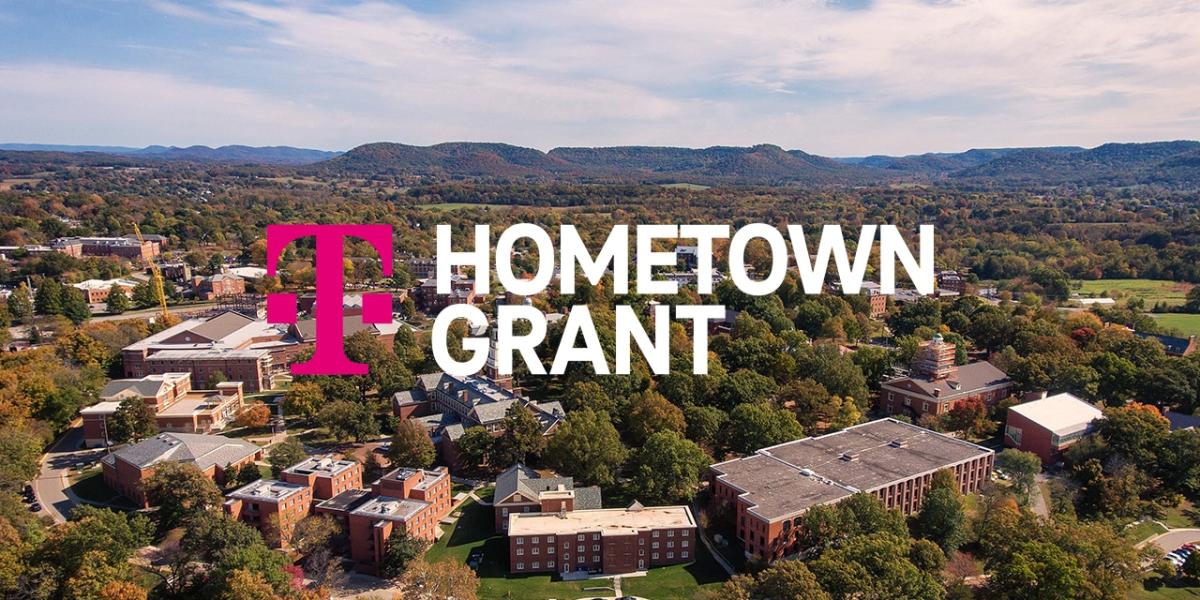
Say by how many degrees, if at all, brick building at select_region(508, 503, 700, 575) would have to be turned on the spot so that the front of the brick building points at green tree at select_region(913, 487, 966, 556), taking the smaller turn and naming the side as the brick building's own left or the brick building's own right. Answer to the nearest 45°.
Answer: approximately 90° to the brick building's own left

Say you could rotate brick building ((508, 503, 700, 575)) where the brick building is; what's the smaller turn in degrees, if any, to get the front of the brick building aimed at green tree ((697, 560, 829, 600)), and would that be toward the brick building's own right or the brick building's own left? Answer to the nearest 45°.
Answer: approximately 45° to the brick building's own left

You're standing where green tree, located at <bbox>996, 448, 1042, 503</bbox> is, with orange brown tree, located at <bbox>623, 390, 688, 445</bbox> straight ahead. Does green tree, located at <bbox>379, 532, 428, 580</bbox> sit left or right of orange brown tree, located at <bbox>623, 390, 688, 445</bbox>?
left

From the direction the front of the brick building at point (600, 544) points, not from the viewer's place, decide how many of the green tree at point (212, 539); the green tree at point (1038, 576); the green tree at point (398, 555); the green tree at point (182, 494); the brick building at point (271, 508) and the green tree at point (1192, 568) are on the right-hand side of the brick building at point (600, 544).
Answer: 4

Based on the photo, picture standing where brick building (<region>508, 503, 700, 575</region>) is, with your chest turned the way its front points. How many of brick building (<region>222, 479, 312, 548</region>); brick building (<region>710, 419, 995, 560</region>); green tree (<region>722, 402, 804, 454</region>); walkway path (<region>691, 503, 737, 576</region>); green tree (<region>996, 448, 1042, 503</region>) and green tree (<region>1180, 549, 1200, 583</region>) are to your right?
1

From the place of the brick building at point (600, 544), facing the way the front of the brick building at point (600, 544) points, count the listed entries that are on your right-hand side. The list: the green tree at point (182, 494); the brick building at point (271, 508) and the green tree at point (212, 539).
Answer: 3

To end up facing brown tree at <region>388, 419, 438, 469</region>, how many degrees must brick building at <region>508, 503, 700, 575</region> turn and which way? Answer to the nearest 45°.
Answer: approximately 135° to its right

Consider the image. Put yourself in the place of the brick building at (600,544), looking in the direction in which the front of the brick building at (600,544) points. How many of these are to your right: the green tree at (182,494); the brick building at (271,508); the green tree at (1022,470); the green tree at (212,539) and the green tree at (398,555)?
4

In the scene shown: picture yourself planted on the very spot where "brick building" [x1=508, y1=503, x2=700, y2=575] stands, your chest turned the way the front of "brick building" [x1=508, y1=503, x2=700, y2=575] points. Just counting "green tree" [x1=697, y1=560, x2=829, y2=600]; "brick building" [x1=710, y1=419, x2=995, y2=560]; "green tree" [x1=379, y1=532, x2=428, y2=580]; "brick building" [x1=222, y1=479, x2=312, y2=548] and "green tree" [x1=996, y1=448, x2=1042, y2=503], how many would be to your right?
2

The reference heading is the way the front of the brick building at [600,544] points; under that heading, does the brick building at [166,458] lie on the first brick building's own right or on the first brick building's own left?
on the first brick building's own right

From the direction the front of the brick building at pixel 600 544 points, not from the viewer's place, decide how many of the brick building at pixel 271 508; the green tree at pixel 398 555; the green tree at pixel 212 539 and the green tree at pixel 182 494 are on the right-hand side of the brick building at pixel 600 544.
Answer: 4

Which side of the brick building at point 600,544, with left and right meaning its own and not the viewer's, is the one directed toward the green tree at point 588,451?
back

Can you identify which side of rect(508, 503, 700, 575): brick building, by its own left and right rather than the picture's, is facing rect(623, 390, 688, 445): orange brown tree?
back

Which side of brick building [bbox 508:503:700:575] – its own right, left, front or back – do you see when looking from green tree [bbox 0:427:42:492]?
right

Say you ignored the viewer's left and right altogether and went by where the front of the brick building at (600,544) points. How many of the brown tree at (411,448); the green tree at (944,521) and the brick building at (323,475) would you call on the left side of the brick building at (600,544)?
1

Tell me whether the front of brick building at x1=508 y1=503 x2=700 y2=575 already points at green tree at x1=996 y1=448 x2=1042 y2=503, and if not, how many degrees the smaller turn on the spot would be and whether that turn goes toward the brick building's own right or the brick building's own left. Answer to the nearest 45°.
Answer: approximately 90° to the brick building's own left

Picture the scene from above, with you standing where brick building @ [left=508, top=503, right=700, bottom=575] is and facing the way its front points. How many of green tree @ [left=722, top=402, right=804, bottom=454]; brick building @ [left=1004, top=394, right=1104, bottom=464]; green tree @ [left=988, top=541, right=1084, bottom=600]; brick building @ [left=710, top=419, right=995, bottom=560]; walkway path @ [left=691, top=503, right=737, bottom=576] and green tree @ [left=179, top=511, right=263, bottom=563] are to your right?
1

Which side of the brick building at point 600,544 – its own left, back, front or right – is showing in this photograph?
front

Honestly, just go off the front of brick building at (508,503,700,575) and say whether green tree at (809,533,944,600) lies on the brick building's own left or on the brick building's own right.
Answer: on the brick building's own left
